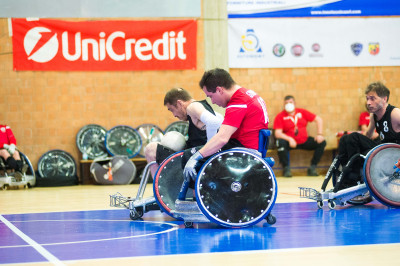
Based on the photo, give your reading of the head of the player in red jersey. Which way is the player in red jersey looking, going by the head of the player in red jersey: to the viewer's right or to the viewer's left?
to the viewer's left

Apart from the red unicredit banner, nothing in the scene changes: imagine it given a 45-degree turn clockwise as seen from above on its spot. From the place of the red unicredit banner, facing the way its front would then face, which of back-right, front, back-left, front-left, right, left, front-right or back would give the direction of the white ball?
front-left

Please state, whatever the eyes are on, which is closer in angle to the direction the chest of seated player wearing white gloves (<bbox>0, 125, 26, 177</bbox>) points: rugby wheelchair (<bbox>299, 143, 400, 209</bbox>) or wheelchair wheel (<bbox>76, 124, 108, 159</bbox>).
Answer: the rugby wheelchair

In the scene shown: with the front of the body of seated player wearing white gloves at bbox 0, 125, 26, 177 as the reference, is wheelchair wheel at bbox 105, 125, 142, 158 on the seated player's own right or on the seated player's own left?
on the seated player's own left

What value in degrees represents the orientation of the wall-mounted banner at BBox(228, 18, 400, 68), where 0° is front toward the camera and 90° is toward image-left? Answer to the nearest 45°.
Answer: approximately 0°

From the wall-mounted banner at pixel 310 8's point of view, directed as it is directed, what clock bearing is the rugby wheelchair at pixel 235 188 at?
The rugby wheelchair is roughly at 12 o'clock from the wall-mounted banner.

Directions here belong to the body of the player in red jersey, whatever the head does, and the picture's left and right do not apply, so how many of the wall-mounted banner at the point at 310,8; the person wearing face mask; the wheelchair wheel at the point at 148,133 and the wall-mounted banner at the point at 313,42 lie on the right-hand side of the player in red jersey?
4

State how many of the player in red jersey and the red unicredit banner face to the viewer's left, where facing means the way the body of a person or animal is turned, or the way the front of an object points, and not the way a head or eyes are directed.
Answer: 1

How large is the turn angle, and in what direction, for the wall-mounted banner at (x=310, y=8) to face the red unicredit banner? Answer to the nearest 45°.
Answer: approximately 90° to its right

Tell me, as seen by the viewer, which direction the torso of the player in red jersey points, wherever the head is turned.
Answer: to the viewer's left
